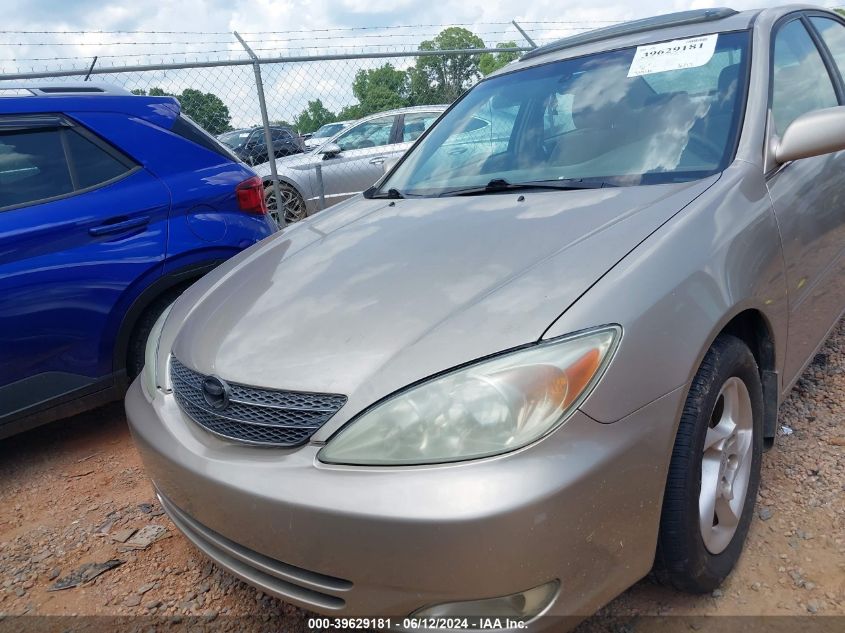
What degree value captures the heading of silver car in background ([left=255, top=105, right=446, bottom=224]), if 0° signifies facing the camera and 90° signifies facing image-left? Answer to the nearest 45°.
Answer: approximately 45°

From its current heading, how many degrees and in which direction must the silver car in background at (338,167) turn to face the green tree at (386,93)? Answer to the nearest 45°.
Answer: approximately 135° to its right
